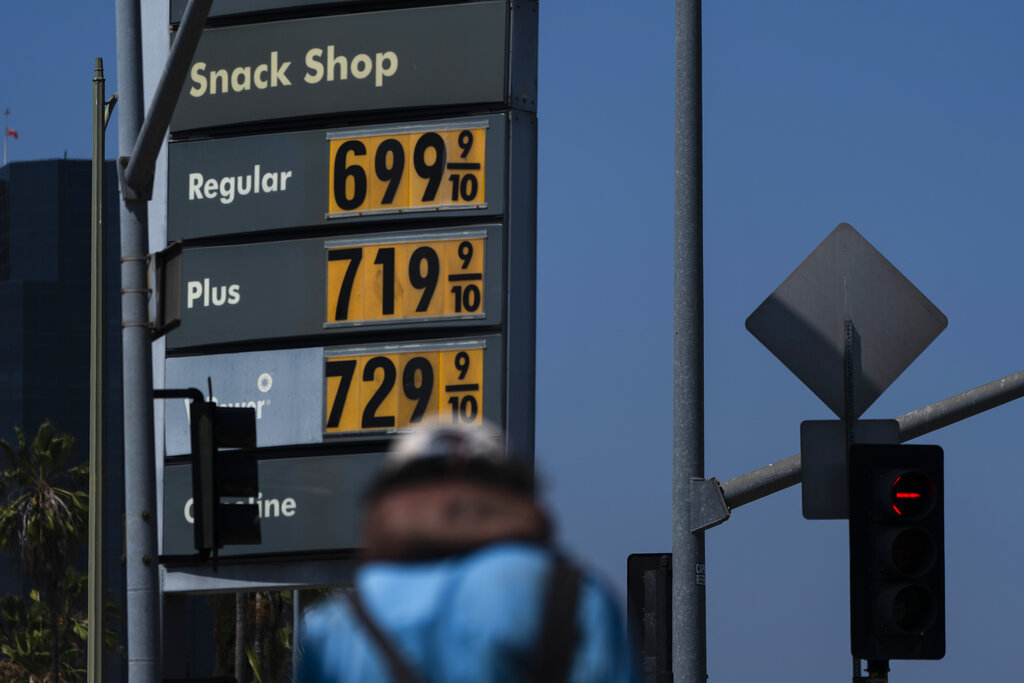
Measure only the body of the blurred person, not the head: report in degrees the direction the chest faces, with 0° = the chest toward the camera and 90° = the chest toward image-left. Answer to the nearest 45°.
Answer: approximately 0°

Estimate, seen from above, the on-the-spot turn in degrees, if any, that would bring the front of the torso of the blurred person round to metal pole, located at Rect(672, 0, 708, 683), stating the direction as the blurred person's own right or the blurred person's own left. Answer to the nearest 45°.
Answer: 0° — they already face it

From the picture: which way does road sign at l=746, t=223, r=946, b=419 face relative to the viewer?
away from the camera

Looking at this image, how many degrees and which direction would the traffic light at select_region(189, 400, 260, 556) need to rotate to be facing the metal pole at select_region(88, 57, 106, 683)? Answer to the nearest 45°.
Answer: approximately 90° to its left

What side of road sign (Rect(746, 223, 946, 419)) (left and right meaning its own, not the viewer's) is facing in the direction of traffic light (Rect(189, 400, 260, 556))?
left

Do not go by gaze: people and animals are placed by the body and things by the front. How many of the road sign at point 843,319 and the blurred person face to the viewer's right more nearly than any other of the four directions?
0
